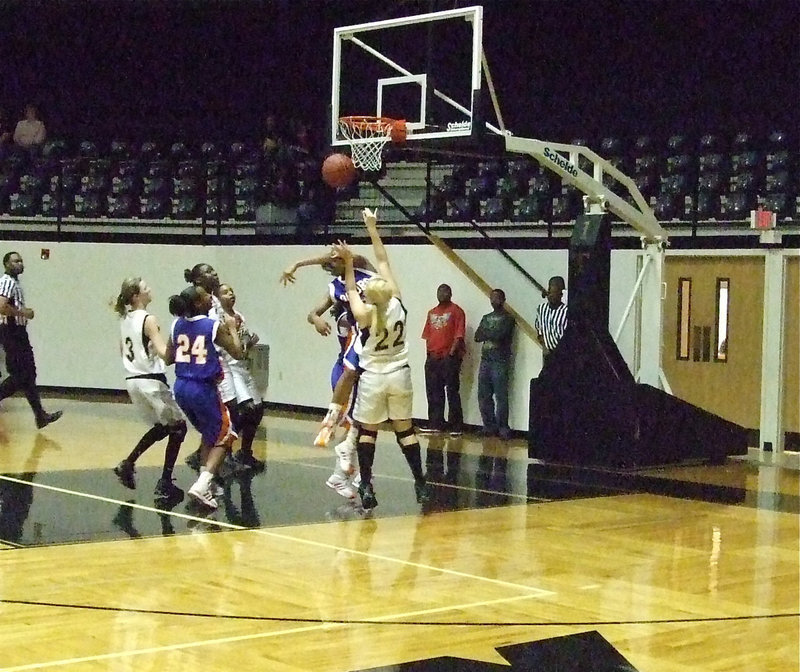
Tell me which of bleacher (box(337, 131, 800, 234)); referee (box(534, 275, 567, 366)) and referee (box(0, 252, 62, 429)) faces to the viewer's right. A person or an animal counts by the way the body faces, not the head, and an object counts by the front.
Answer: referee (box(0, 252, 62, 429))

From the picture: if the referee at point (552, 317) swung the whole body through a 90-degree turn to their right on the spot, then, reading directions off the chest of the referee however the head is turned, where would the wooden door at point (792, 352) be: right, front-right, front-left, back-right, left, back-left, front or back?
back-right

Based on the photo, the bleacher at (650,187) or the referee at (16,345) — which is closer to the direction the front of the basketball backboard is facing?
the referee

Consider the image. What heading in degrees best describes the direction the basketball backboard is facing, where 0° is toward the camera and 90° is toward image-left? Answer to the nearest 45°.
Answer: approximately 45°

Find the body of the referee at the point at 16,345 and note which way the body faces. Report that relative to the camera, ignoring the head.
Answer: to the viewer's right

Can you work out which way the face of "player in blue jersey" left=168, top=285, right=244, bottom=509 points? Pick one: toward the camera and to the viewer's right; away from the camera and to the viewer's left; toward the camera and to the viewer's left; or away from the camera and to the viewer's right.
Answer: away from the camera and to the viewer's right

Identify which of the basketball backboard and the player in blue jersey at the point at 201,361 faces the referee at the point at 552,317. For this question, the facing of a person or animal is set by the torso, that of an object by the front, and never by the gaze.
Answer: the player in blue jersey

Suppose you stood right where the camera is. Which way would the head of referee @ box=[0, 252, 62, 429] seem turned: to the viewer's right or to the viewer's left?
to the viewer's right

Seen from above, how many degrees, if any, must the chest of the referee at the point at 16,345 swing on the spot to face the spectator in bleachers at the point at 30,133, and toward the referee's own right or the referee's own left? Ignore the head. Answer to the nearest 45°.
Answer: approximately 90° to the referee's own left

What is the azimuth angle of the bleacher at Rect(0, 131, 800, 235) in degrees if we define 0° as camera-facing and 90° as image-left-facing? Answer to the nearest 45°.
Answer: approximately 0°

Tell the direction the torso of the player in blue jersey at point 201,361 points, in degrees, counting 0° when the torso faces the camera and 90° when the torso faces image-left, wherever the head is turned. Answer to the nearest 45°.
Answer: approximately 225°

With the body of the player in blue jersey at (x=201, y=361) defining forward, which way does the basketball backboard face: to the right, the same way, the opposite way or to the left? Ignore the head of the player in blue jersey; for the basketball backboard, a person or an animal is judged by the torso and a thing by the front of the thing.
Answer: the opposite way

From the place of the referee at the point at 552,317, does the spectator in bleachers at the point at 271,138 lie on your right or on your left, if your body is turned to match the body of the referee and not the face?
on your right
